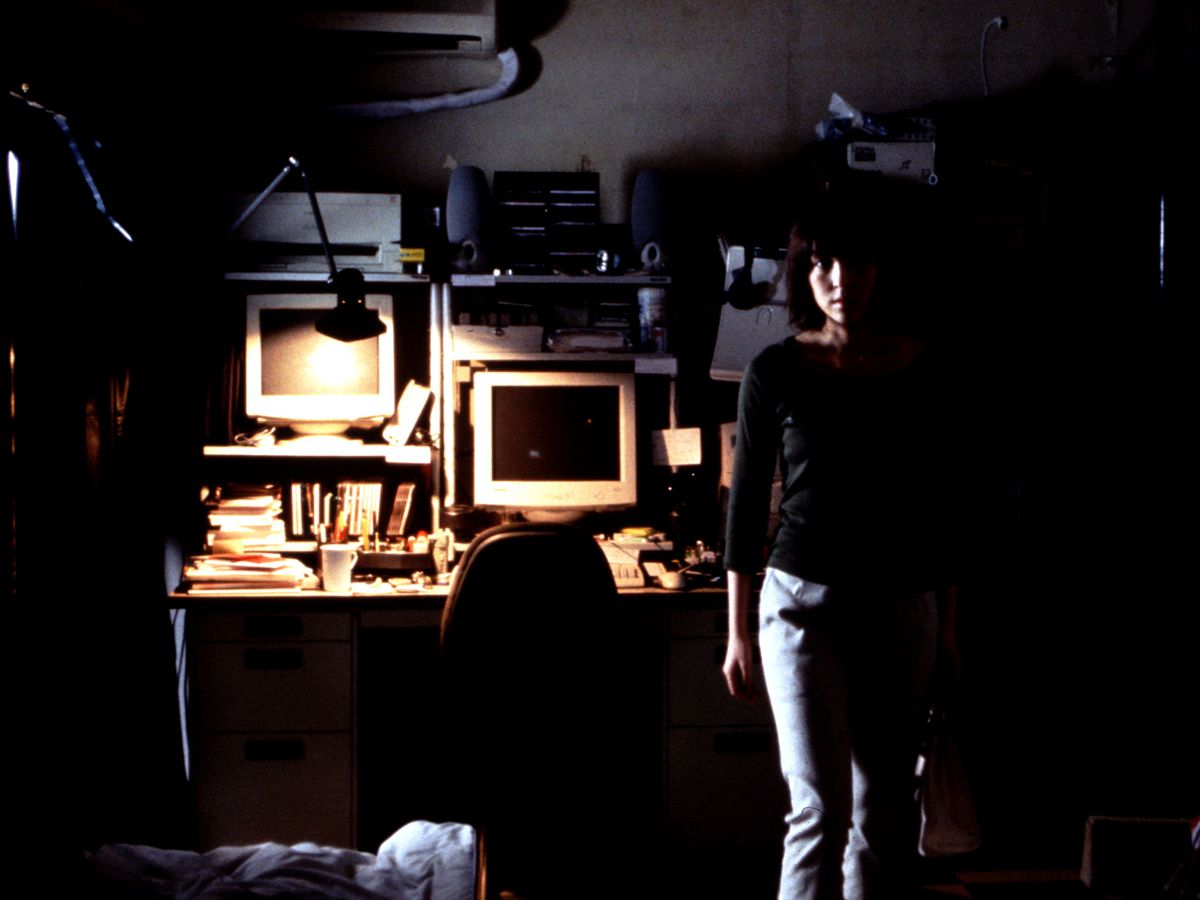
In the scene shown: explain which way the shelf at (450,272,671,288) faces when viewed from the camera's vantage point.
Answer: facing the viewer

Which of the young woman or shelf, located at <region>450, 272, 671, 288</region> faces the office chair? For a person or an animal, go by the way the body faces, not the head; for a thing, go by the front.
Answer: the shelf

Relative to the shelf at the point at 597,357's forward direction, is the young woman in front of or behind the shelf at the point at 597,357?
in front

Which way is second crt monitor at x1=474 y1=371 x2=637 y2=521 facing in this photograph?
toward the camera

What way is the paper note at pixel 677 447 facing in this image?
toward the camera

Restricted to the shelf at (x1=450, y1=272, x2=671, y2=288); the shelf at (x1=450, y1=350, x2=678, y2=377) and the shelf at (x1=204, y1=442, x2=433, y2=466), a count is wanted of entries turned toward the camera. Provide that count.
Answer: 3
